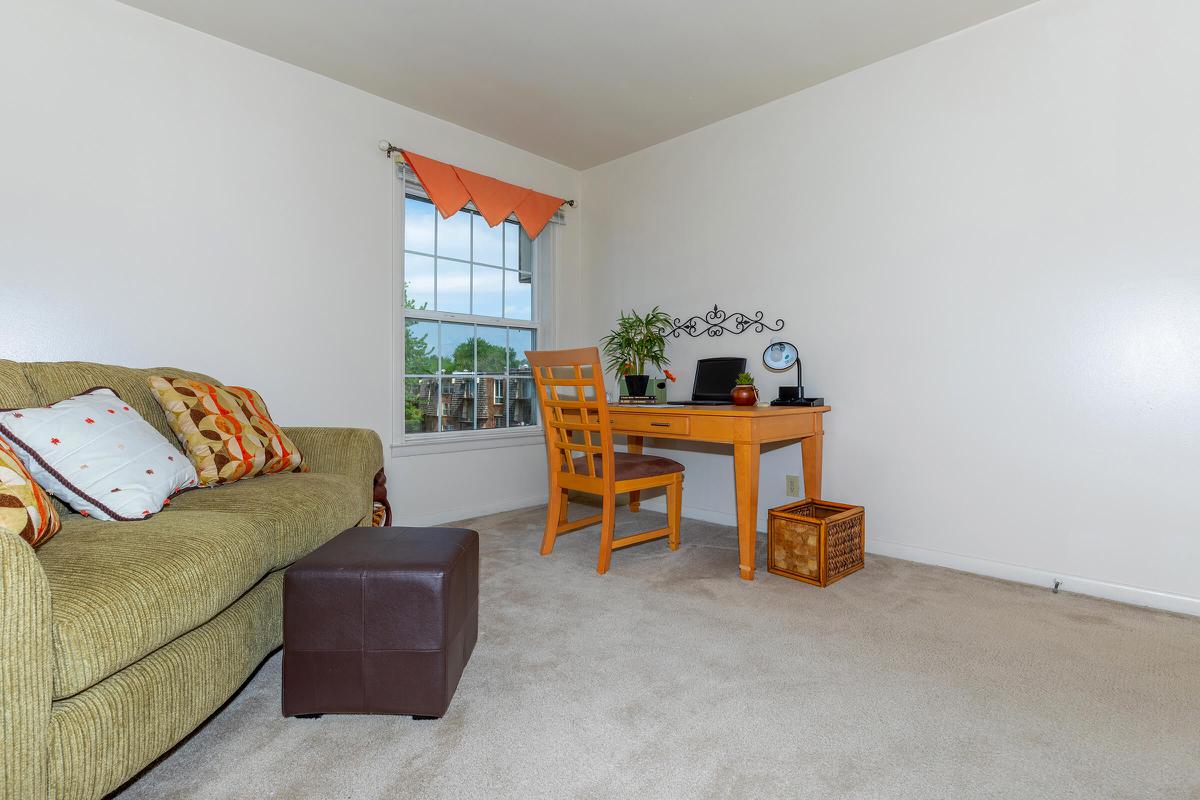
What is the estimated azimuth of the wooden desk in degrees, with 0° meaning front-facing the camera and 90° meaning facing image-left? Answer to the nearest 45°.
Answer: approximately 45°

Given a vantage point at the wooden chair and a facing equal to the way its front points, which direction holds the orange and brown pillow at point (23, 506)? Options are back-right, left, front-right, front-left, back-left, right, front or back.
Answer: back

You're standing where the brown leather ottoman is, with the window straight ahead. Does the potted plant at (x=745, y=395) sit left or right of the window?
right

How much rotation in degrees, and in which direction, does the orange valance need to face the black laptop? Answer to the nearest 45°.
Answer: approximately 45° to its left

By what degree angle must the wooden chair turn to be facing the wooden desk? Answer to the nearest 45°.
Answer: approximately 45° to its right

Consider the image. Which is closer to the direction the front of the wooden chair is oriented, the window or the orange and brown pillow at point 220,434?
the window

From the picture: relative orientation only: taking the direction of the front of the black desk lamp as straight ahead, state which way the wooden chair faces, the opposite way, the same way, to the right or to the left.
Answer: the opposite way

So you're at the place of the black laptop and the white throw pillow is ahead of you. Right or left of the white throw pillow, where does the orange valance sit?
right

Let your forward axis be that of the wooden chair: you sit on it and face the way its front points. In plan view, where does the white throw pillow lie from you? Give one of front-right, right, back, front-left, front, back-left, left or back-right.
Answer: back
